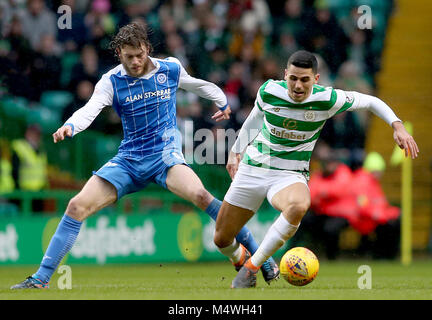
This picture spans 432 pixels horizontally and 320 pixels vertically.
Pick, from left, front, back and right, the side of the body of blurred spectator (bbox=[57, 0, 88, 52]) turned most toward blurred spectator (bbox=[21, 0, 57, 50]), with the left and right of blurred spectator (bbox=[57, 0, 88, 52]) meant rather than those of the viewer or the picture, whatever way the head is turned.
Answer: right

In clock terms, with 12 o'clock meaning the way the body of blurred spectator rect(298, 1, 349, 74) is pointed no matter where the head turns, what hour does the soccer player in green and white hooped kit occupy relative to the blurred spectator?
The soccer player in green and white hooped kit is roughly at 12 o'clock from the blurred spectator.

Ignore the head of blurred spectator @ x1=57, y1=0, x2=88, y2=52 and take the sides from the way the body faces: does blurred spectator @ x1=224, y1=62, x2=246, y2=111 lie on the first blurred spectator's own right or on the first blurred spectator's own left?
on the first blurred spectator's own left

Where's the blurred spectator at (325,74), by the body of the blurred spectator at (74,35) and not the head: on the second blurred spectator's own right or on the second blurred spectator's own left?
on the second blurred spectator's own left
